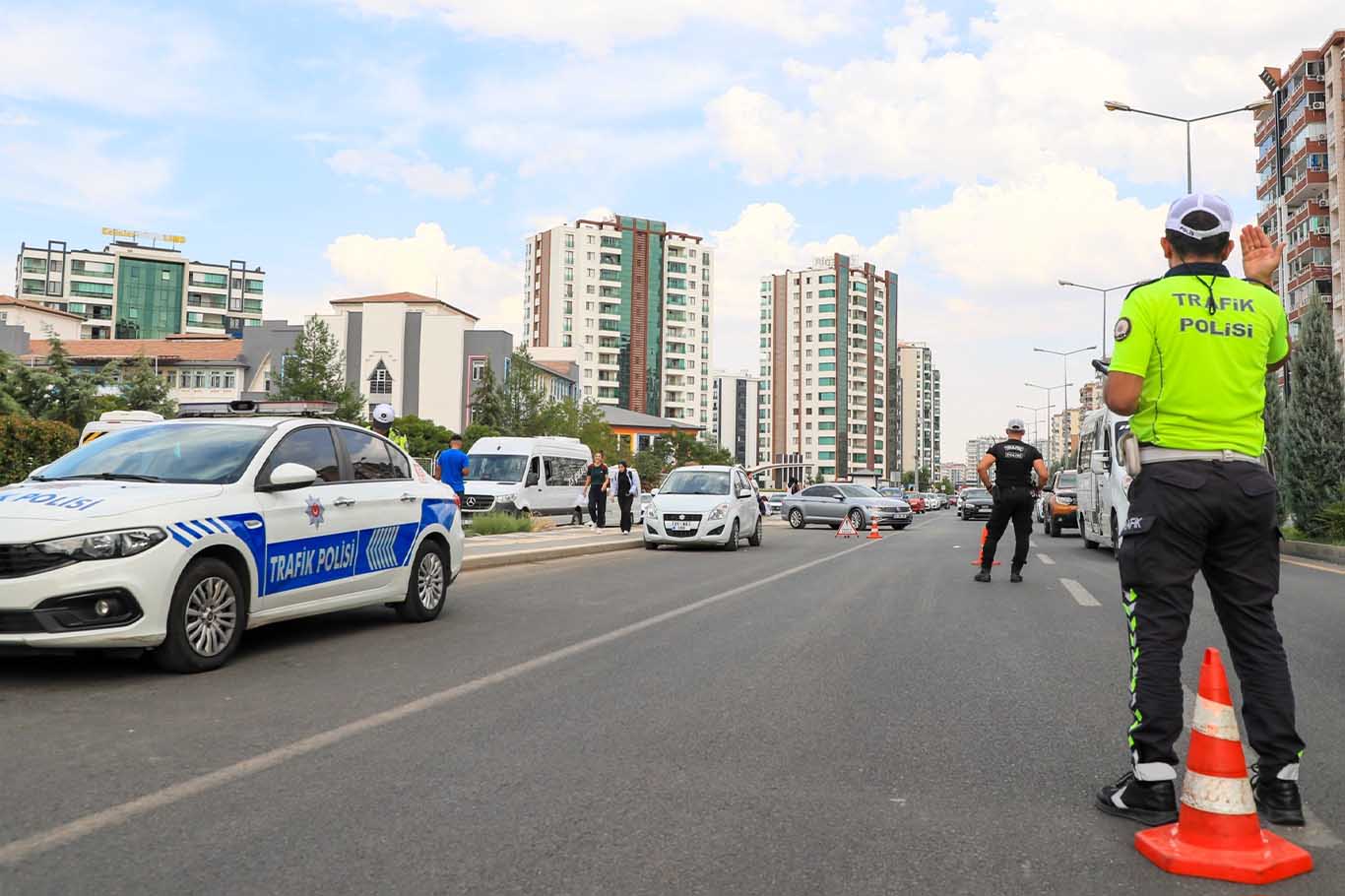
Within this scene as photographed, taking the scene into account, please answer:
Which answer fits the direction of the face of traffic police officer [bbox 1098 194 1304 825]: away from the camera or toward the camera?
away from the camera

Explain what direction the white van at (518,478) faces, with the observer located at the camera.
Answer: facing the viewer and to the left of the viewer

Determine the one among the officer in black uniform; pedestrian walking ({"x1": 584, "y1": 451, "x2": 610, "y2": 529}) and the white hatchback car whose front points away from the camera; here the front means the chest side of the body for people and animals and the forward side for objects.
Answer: the officer in black uniform

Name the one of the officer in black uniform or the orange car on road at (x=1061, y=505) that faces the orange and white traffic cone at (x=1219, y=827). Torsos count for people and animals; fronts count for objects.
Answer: the orange car on road

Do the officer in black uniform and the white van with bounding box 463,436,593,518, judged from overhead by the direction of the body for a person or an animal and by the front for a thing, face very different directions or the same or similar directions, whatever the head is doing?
very different directions

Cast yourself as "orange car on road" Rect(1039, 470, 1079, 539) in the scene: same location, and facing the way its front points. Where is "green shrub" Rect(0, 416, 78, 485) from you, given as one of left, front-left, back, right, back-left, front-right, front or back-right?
front-right

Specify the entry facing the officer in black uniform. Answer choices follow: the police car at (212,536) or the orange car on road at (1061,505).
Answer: the orange car on road

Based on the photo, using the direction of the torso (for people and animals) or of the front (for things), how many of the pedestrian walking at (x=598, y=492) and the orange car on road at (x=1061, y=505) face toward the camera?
2

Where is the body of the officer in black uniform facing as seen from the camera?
away from the camera

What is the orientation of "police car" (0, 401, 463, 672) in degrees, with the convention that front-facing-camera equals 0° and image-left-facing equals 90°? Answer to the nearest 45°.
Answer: approximately 45°

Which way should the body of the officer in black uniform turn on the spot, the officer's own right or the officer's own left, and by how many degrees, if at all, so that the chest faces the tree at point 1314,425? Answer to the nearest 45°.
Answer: approximately 45° to the officer's own right

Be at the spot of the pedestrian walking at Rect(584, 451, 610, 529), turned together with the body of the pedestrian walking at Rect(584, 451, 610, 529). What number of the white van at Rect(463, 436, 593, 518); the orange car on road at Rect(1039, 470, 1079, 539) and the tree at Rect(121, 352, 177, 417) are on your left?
1
